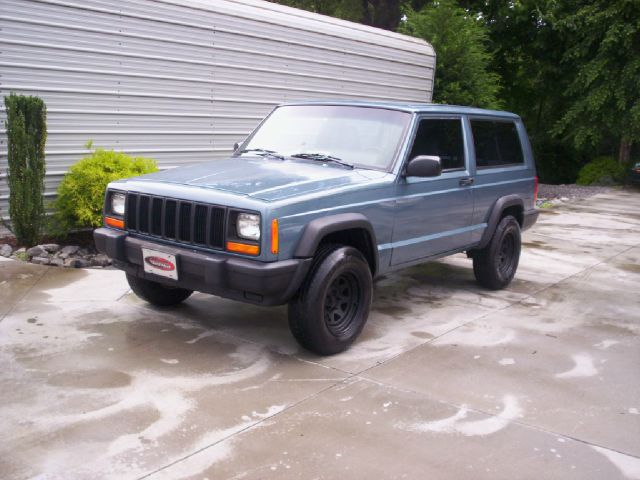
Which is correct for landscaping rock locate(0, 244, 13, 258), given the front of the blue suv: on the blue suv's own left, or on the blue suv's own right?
on the blue suv's own right

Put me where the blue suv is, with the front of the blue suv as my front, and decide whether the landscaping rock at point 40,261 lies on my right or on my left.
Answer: on my right

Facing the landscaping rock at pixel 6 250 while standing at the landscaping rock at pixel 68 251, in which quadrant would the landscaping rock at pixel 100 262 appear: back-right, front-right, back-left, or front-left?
back-left

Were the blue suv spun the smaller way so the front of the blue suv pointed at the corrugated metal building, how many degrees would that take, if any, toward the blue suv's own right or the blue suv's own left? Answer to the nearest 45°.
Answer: approximately 90° to the blue suv's own right

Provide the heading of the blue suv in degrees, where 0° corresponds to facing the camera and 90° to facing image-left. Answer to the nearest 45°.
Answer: approximately 45°

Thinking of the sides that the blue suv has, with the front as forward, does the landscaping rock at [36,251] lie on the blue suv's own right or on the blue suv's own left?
on the blue suv's own right

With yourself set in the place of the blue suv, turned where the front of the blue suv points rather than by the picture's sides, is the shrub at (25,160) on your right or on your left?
on your right

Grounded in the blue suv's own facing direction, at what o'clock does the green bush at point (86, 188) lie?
The green bush is roughly at 3 o'clock from the blue suv.

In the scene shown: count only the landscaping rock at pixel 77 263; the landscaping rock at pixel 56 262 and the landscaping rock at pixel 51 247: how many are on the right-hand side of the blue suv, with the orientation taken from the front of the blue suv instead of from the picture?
3

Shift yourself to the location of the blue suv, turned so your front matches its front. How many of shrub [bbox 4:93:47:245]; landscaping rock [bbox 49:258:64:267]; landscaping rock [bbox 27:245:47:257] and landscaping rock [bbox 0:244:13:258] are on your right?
4

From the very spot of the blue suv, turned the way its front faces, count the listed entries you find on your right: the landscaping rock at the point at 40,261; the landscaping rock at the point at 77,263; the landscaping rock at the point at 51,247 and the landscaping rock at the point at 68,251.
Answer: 4
